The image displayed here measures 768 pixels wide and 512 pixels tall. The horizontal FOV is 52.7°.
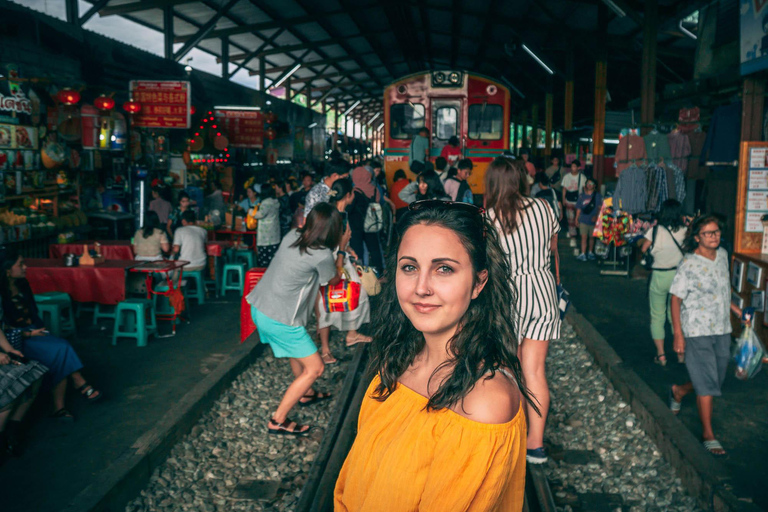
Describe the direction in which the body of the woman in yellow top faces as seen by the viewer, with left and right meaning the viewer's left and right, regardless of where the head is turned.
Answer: facing the viewer and to the left of the viewer

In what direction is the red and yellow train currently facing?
toward the camera

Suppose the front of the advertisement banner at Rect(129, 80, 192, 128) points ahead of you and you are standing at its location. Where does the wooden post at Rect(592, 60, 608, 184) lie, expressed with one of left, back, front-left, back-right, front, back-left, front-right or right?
left

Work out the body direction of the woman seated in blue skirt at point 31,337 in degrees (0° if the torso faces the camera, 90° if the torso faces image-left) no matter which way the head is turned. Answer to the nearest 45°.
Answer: approximately 270°

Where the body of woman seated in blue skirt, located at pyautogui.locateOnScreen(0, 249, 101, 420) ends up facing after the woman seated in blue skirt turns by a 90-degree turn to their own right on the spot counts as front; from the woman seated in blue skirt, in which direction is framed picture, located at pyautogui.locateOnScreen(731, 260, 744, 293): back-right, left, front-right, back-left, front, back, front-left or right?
left

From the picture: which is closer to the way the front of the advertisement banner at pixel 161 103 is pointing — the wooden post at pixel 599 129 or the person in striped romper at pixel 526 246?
the person in striped romper

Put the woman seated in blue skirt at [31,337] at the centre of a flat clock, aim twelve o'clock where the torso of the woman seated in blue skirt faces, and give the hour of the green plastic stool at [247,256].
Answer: The green plastic stool is roughly at 10 o'clock from the woman seated in blue skirt.

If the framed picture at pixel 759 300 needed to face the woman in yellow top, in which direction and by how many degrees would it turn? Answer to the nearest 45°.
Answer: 0° — it already faces them

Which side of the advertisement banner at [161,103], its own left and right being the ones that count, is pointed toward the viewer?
front

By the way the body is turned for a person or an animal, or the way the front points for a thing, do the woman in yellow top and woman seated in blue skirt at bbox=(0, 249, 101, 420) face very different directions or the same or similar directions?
very different directions

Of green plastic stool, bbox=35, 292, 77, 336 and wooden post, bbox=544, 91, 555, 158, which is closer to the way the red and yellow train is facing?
the green plastic stool
